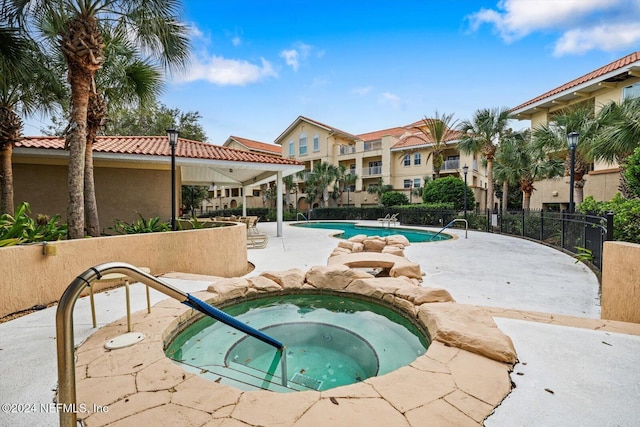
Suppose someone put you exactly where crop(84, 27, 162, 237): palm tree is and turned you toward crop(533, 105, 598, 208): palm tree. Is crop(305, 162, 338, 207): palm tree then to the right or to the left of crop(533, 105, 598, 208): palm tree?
left

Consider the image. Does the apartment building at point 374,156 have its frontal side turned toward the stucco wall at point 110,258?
yes

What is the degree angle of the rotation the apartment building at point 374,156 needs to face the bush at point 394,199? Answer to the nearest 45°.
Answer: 0° — it already faces it

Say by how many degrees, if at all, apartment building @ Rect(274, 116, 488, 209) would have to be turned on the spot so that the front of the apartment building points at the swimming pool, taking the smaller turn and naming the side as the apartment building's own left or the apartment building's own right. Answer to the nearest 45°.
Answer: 0° — it already faces it

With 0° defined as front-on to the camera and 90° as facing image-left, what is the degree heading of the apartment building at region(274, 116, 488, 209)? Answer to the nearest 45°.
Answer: approximately 0°

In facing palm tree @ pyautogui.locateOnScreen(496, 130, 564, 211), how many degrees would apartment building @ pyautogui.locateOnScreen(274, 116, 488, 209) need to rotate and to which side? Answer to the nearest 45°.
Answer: approximately 45° to its left
